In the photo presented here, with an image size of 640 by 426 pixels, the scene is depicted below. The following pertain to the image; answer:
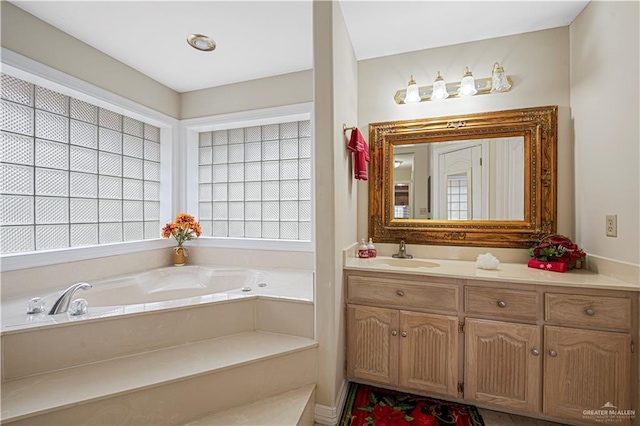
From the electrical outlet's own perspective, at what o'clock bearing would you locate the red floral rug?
The red floral rug is roughly at 12 o'clock from the electrical outlet.

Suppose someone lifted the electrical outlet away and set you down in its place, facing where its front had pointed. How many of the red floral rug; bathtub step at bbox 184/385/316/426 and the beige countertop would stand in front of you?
3

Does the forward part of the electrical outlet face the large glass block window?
yes

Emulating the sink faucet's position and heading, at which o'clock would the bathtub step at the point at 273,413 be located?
The bathtub step is roughly at 1 o'clock from the sink faucet.

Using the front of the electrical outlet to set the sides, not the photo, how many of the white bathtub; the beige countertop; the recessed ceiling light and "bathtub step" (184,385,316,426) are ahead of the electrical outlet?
4

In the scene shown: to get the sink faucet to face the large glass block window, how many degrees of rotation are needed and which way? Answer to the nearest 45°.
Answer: approximately 90° to its right

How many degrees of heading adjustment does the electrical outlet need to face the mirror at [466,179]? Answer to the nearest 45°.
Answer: approximately 45° to its right

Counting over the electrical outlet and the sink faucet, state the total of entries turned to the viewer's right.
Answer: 0

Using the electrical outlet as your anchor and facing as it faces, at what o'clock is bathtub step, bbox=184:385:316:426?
The bathtub step is roughly at 12 o'clock from the electrical outlet.

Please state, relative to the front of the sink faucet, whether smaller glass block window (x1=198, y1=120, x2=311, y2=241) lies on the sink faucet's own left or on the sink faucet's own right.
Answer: on the sink faucet's own right

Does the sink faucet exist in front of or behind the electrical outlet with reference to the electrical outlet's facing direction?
in front

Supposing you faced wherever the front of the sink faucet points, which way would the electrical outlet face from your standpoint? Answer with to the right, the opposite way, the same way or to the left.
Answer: to the right

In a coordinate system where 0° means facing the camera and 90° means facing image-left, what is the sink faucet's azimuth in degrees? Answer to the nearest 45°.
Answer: approximately 0°

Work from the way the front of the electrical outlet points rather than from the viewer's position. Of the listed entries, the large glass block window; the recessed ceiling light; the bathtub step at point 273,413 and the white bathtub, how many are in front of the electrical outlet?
4

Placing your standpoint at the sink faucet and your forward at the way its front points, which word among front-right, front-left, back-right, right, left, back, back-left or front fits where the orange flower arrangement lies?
right
